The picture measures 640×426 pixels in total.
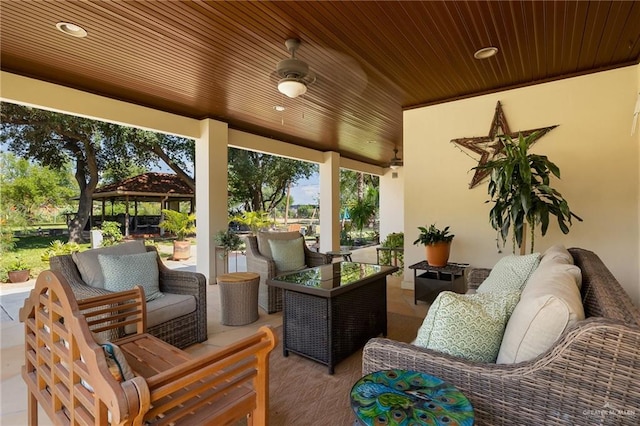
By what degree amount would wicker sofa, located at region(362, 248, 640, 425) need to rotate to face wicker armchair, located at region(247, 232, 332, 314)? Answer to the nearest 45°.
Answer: approximately 45° to its right

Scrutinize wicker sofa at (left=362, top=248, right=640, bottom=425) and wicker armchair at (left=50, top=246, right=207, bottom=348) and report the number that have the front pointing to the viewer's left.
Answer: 1

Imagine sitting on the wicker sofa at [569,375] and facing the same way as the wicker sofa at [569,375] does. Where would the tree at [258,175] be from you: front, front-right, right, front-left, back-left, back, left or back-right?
front-right

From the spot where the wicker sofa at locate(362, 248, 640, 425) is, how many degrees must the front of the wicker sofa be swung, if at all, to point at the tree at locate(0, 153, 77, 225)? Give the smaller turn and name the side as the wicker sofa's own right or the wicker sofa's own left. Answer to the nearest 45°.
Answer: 0° — it already faces it

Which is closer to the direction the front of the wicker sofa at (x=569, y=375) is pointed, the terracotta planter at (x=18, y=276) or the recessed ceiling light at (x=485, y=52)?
the terracotta planter

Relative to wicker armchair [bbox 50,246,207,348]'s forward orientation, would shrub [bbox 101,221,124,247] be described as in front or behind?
behind

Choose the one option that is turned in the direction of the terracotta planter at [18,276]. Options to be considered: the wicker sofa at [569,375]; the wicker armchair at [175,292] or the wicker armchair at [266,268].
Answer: the wicker sofa

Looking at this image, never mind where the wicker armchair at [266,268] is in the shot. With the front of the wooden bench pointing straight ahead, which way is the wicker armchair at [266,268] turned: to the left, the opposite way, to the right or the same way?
to the right

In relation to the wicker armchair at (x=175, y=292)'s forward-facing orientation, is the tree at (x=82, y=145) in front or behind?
behind

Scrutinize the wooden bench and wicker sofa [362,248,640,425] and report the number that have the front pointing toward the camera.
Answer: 0

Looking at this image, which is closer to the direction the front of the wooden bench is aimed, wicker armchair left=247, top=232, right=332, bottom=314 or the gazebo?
the wicker armchair

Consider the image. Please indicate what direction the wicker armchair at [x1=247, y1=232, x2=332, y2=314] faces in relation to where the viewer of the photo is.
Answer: facing the viewer and to the right of the viewer

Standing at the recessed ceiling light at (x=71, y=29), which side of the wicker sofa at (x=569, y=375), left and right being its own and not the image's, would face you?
front

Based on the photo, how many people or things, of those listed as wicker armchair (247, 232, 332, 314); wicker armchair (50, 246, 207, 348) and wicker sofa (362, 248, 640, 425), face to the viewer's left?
1

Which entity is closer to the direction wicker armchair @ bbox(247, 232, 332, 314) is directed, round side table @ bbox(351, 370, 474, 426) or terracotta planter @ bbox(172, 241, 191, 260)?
the round side table

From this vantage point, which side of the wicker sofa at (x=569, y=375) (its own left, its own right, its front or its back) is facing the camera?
left
